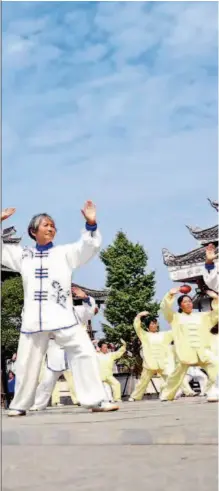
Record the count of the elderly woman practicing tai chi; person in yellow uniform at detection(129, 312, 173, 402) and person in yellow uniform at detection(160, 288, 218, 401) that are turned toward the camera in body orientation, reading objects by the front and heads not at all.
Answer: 3

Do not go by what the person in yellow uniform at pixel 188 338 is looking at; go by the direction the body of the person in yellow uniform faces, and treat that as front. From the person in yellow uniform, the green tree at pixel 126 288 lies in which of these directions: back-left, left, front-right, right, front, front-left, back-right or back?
back

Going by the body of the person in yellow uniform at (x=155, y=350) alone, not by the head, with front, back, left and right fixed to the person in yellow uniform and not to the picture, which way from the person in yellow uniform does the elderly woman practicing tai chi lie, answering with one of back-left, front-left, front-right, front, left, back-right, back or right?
front

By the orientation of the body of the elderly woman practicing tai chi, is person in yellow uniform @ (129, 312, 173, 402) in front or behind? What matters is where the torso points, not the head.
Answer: behind

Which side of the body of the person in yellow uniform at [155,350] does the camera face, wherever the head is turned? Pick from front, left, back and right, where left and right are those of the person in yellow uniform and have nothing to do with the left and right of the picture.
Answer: front

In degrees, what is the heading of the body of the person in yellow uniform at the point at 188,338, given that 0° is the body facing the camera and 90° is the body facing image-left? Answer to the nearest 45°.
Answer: approximately 0°

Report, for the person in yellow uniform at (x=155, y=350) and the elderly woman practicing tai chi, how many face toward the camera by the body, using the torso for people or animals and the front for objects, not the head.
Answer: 2
